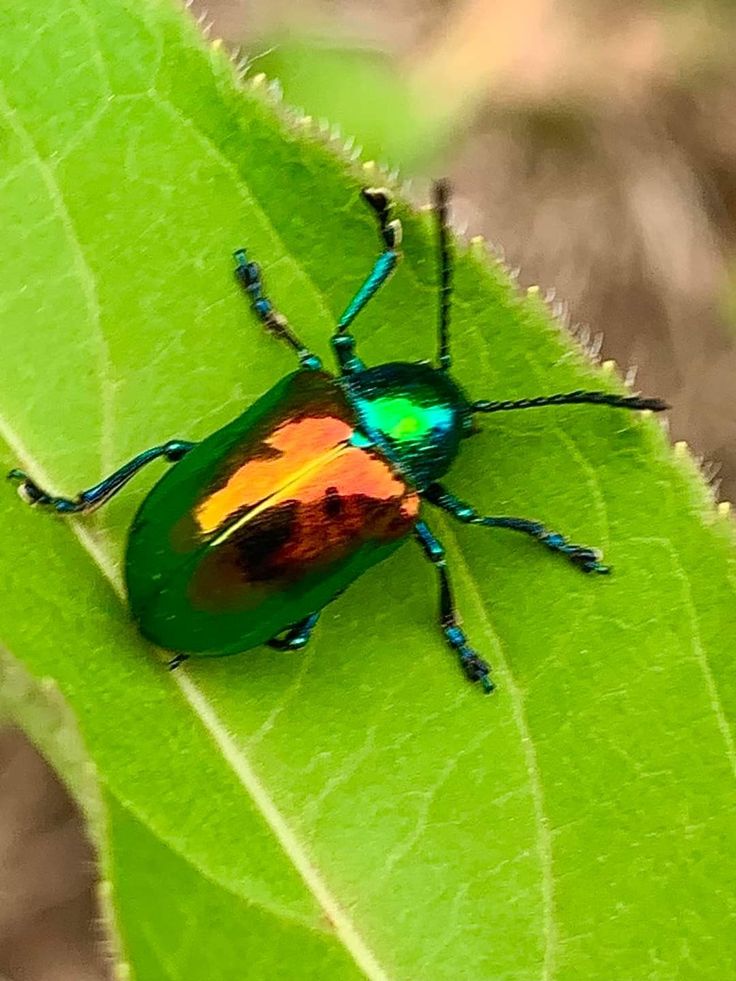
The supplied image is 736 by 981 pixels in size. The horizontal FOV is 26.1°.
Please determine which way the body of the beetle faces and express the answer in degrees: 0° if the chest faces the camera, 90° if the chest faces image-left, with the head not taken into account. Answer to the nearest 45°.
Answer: approximately 225°
